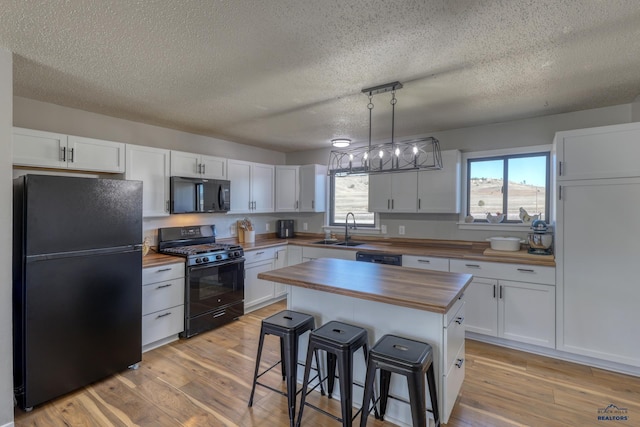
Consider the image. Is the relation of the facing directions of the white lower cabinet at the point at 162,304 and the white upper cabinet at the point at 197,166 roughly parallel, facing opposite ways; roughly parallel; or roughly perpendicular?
roughly parallel

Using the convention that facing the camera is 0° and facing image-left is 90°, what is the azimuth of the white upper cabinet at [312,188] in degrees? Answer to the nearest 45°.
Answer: approximately 45°

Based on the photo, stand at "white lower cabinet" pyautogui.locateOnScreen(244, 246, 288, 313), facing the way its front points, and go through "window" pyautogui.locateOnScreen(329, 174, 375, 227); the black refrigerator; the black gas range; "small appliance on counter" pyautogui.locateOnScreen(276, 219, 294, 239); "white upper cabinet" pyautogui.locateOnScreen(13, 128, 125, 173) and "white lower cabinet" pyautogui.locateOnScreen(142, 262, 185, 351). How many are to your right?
4

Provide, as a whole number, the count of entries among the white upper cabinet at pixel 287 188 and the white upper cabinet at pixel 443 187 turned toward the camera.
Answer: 2

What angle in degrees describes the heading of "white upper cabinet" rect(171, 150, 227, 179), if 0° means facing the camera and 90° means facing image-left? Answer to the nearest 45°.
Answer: approximately 315°

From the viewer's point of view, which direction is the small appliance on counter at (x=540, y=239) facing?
toward the camera

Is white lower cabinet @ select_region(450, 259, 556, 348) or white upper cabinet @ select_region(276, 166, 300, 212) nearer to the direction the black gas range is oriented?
the white lower cabinet

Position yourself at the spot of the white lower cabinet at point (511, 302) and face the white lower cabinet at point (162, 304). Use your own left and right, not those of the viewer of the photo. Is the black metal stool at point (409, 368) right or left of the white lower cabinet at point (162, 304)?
left

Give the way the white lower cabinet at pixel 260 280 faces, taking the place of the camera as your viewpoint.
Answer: facing the viewer and to the right of the viewer

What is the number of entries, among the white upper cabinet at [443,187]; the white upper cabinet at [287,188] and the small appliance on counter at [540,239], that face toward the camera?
3

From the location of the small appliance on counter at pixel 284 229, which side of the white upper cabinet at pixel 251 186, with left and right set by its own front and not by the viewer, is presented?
left

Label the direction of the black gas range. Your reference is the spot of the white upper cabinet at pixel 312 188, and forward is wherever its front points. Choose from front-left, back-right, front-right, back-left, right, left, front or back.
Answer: front

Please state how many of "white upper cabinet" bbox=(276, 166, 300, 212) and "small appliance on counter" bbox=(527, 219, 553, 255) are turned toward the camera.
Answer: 2

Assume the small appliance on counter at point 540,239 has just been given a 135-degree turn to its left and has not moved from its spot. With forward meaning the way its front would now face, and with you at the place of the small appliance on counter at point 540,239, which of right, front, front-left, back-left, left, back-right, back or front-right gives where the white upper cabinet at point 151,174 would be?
back

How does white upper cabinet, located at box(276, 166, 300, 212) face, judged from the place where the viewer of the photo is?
facing the viewer
